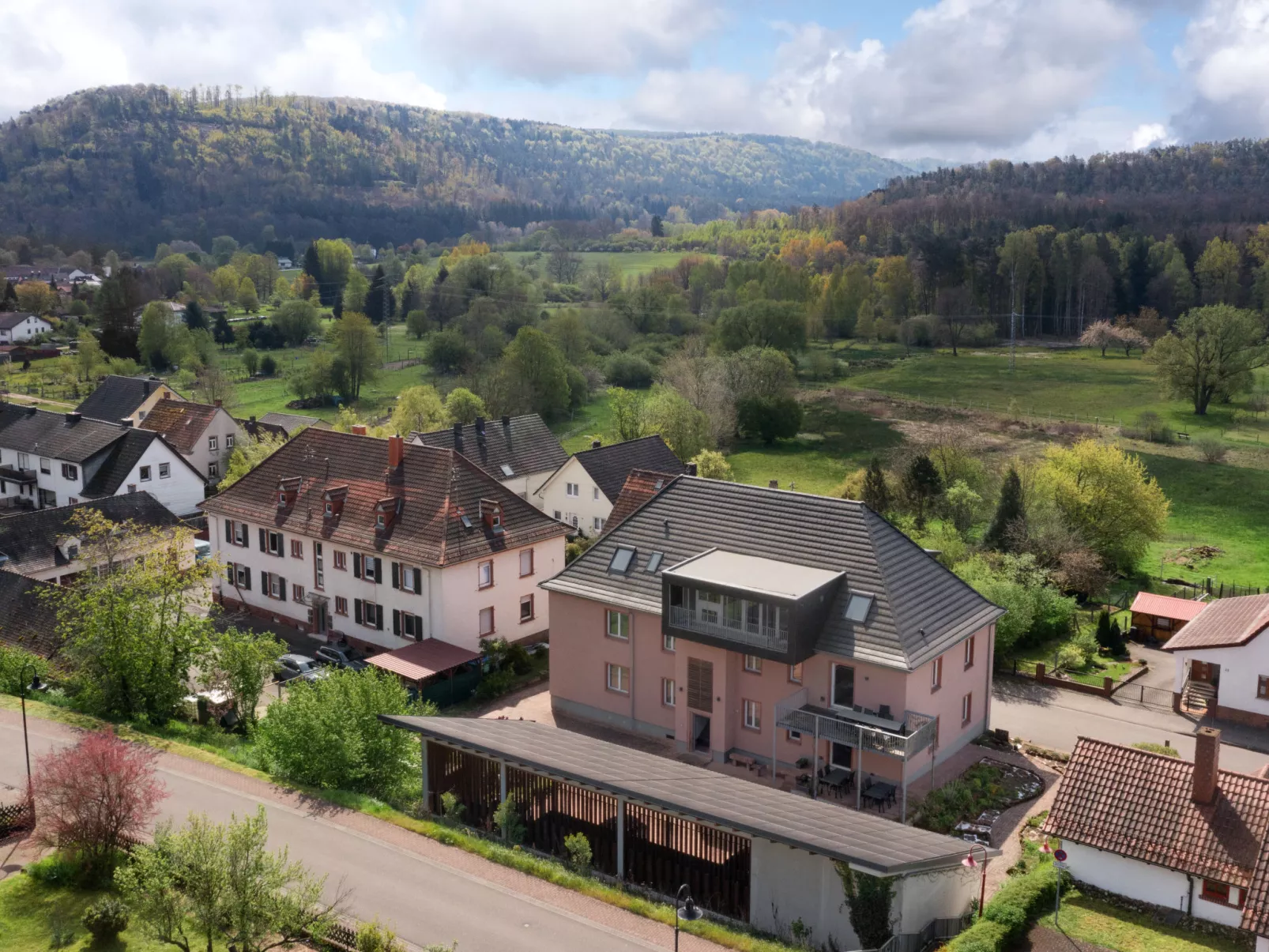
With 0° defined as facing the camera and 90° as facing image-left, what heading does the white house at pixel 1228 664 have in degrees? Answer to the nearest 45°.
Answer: approximately 45°

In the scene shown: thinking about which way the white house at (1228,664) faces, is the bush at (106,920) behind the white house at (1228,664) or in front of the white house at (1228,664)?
in front

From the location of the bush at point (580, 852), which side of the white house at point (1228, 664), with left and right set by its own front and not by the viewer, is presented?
front

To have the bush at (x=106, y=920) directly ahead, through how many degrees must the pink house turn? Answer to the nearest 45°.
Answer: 0° — it already faces it

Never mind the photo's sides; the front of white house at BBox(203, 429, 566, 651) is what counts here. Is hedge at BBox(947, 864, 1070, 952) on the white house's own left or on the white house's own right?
on the white house's own left

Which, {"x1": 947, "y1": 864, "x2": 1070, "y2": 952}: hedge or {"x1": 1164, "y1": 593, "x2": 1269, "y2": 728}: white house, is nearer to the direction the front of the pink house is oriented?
the hedge

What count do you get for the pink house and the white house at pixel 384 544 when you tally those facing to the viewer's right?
0

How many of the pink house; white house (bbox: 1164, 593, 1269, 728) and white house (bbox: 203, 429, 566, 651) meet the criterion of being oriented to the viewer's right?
0

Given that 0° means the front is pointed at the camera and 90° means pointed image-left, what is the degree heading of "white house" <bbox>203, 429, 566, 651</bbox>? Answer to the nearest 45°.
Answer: approximately 45°

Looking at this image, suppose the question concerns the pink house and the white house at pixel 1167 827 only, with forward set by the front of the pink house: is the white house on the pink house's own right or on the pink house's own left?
on the pink house's own left

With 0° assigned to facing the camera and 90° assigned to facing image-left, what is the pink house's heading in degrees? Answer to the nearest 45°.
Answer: approximately 45°

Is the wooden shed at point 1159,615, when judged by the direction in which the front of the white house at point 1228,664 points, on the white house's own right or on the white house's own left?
on the white house's own right

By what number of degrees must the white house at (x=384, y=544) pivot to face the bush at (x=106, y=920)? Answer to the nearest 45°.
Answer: approximately 45° to its left

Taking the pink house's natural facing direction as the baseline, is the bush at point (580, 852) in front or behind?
in front

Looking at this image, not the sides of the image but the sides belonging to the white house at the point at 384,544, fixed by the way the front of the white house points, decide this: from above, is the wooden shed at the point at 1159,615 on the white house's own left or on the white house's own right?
on the white house's own left

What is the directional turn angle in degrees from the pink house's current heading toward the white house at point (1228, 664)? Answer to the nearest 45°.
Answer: approximately 135° to its left

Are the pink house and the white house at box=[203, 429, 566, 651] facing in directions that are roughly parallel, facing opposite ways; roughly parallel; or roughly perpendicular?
roughly parallel
